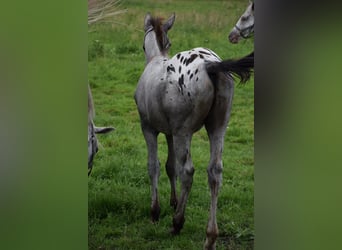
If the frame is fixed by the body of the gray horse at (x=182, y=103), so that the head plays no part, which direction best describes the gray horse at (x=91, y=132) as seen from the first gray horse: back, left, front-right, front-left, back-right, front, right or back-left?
front-left

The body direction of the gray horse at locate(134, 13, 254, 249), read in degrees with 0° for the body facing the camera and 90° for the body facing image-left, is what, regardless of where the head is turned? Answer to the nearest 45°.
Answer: approximately 135°
